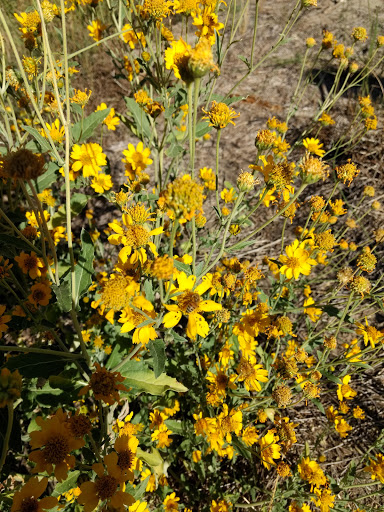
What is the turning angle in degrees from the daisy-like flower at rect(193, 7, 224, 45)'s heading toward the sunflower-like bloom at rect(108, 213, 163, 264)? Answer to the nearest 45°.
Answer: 0° — it already faces it

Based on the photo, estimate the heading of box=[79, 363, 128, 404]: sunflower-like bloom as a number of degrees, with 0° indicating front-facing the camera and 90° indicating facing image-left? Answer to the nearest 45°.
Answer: approximately 0°

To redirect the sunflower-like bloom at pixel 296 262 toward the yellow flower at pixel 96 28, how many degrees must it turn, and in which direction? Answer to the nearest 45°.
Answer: approximately 135° to its right

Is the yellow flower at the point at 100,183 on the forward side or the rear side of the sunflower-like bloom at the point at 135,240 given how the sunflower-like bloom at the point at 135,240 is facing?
on the rear side

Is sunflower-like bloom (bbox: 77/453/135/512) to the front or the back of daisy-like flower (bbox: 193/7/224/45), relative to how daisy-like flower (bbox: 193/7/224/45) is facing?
to the front

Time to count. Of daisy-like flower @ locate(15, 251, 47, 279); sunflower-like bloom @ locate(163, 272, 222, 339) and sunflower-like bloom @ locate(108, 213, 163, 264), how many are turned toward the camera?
3
